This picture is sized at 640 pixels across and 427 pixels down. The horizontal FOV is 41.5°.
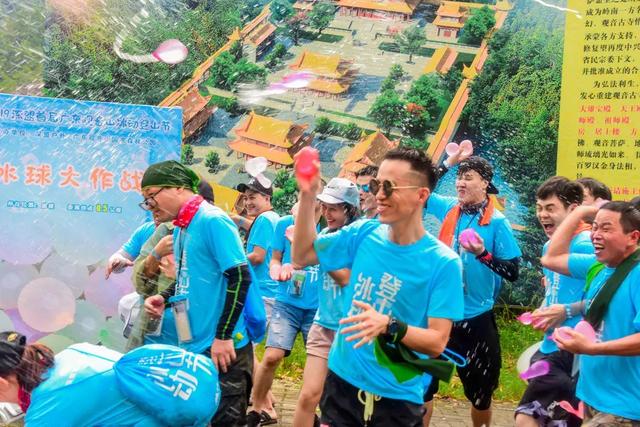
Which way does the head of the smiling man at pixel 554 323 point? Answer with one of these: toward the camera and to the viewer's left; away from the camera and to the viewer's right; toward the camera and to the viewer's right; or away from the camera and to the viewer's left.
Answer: toward the camera and to the viewer's left

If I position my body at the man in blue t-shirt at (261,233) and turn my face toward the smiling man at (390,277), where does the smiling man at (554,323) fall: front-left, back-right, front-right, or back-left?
front-left

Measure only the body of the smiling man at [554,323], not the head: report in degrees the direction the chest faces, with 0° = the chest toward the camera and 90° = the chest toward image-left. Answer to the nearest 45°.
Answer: approximately 45°

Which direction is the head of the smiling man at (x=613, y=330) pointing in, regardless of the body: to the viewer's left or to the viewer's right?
to the viewer's left

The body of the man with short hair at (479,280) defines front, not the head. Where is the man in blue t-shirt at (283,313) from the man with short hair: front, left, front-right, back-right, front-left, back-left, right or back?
front-right

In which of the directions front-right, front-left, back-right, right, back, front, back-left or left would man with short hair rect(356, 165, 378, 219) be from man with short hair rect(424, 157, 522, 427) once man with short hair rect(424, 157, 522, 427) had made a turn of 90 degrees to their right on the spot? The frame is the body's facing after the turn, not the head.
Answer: front

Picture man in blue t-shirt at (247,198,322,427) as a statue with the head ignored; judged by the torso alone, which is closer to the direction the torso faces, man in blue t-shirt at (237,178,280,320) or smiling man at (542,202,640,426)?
the smiling man

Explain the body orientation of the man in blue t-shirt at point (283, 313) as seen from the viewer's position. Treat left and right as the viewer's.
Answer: facing the viewer and to the left of the viewer

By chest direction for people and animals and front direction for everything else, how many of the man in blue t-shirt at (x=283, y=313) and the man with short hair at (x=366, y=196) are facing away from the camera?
0

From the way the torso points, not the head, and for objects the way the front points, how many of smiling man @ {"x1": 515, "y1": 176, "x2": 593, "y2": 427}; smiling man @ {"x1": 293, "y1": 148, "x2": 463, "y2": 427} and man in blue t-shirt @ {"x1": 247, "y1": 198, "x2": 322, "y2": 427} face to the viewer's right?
0

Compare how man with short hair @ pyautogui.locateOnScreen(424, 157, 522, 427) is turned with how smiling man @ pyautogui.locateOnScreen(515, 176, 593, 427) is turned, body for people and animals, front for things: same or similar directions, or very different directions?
same or similar directions

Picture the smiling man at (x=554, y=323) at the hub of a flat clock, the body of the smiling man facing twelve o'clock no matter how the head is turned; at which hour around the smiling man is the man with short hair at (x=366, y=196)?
The man with short hair is roughly at 3 o'clock from the smiling man.
